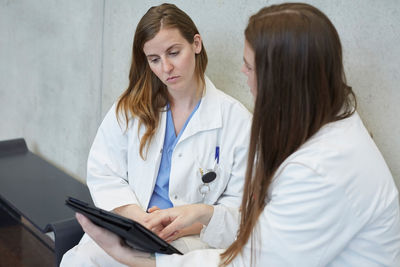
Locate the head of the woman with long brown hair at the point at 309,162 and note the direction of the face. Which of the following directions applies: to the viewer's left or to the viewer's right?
to the viewer's left

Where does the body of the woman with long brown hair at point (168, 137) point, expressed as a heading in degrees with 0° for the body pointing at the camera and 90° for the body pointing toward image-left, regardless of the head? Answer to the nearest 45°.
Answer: approximately 45°

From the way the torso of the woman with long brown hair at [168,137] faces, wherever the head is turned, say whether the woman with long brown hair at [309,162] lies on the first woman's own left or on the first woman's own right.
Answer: on the first woman's own left

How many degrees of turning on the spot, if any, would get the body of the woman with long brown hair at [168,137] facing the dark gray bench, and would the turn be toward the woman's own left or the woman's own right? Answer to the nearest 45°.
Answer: approximately 90° to the woman's own right
